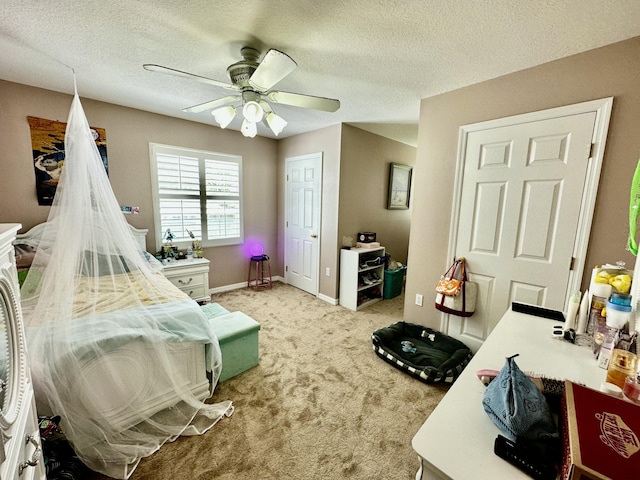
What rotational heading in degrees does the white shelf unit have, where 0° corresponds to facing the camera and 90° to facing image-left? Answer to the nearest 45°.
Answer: approximately 315°

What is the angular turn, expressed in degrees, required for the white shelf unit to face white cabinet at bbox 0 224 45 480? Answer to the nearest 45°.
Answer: approximately 45° to its right

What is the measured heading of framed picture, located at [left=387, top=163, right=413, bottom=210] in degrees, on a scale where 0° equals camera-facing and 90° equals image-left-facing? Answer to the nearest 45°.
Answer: approximately 315°

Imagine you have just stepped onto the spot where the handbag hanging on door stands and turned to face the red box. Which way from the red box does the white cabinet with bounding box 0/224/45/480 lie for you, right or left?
right

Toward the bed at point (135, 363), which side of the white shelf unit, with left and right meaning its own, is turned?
right

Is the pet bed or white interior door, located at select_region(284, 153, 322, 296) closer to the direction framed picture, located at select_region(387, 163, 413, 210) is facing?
the pet bed
